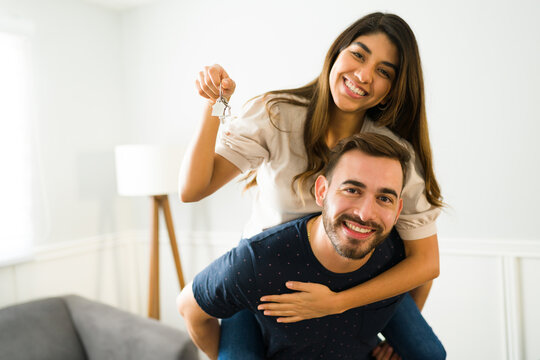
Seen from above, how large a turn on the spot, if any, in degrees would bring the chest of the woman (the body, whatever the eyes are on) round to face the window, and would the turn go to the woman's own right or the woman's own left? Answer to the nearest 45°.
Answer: approximately 135° to the woman's own right

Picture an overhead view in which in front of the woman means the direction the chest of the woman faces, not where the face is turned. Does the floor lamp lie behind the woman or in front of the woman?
behind

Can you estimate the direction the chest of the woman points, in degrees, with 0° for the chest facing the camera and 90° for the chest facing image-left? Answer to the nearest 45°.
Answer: approximately 0°

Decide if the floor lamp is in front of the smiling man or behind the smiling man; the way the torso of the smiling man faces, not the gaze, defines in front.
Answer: behind

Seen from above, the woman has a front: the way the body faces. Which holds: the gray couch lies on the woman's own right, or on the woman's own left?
on the woman's own right
